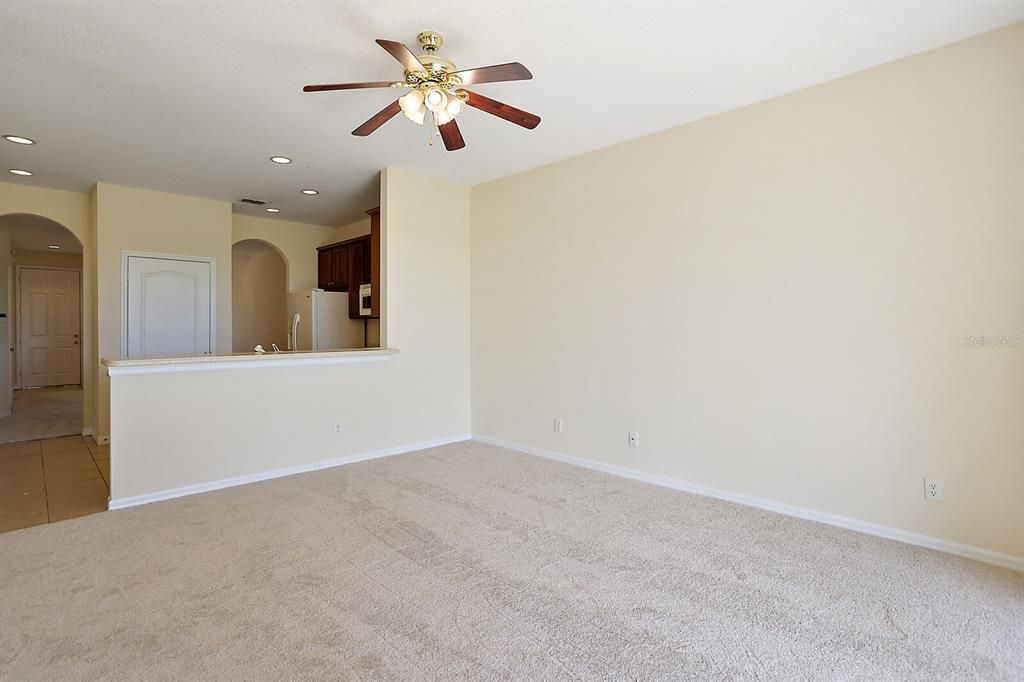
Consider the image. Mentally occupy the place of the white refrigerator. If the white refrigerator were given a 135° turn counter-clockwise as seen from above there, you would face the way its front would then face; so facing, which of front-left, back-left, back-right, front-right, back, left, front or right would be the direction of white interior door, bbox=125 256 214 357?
back

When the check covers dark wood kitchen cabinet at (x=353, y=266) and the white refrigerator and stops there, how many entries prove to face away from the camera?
0

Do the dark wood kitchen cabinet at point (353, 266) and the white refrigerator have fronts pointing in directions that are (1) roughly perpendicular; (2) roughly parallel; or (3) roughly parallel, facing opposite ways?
roughly parallel

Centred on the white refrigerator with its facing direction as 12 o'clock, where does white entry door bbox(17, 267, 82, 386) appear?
The white entry door is roughly at 3 o'clock from the white refrigerator.

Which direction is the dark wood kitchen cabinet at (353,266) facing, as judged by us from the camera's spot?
facing the viewer and to the left of the viewer

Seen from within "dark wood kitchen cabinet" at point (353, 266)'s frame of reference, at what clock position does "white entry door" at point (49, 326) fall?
The white entry door is roughly at 3 o'clock from the dark wood kitchen cabinet.
